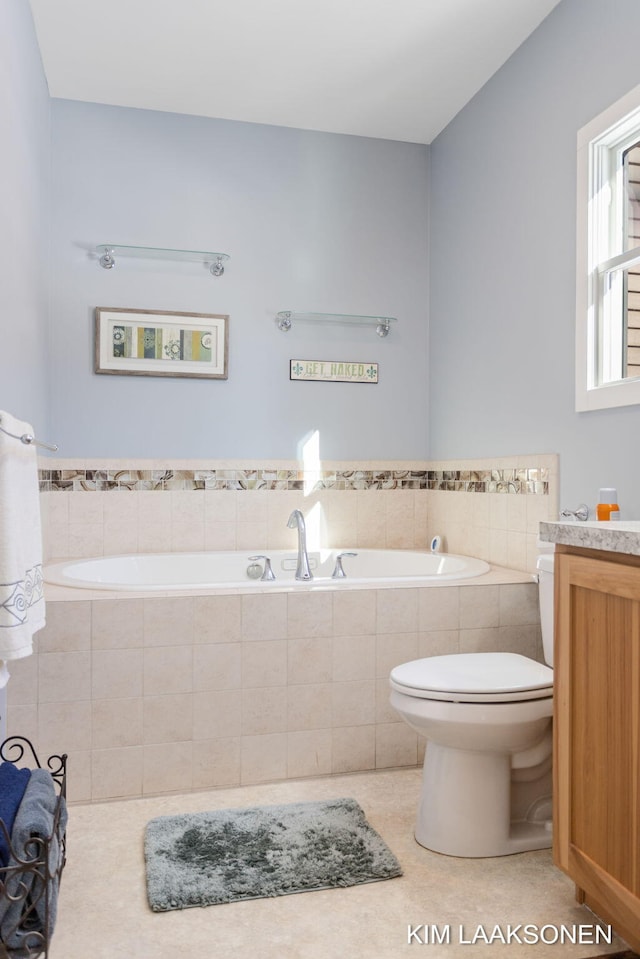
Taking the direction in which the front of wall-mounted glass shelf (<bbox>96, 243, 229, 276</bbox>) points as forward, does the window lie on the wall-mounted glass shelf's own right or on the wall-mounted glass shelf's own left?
on the wall-mounted glass shelf's own left

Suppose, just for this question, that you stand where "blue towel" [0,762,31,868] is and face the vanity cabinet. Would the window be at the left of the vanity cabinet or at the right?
left

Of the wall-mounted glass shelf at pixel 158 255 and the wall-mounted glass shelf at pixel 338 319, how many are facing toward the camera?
2

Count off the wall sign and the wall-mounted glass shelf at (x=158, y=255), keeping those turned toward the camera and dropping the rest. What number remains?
2

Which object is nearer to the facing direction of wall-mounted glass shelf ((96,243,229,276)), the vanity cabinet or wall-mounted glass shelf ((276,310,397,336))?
the vanity cabinet

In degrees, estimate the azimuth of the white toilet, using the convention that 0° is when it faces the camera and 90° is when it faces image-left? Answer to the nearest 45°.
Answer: approximately 45°

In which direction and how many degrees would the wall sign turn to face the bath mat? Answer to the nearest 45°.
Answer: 0° — it already faces it

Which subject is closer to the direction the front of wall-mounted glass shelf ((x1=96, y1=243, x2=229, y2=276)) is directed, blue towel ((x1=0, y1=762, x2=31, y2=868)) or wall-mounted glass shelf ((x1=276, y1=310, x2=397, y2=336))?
the blue towel

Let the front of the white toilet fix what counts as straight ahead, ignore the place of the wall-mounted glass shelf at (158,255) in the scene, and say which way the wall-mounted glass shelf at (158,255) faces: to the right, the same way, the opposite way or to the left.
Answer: to the left
